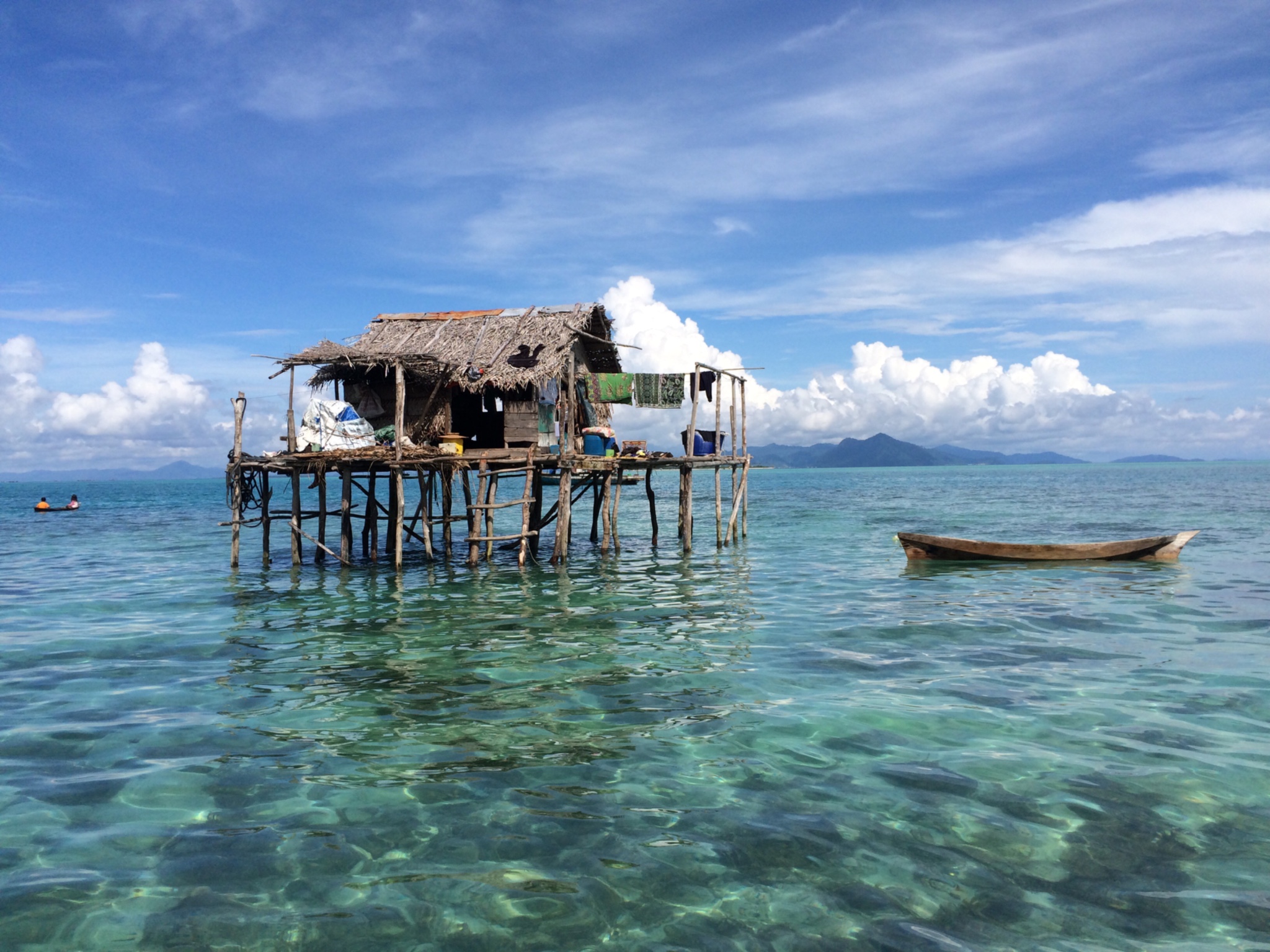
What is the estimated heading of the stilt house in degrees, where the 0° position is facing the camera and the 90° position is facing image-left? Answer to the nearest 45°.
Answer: approximately 0°

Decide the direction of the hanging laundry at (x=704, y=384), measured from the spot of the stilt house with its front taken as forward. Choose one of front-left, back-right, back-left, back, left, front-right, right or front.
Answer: left

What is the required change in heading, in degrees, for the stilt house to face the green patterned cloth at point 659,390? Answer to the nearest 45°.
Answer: approximately 90° to its left
